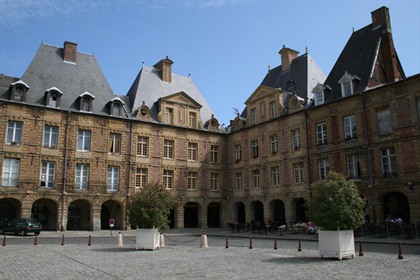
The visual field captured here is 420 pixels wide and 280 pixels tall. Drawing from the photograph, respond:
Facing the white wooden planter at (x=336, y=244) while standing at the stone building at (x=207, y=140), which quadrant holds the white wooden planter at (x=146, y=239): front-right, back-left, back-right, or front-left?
front-right

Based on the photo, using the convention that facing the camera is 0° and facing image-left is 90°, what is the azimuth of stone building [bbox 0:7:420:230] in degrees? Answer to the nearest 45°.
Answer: approximately 0°

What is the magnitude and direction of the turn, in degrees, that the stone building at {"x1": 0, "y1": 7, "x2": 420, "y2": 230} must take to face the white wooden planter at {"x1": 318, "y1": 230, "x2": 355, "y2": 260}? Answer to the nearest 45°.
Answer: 0° — it already faces it

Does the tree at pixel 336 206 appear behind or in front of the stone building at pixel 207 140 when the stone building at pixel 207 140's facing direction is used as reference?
in front

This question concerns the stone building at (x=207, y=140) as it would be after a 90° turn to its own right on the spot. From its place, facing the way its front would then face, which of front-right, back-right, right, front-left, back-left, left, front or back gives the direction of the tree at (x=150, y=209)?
left

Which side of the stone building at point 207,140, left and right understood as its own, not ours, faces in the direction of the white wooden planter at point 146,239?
front
